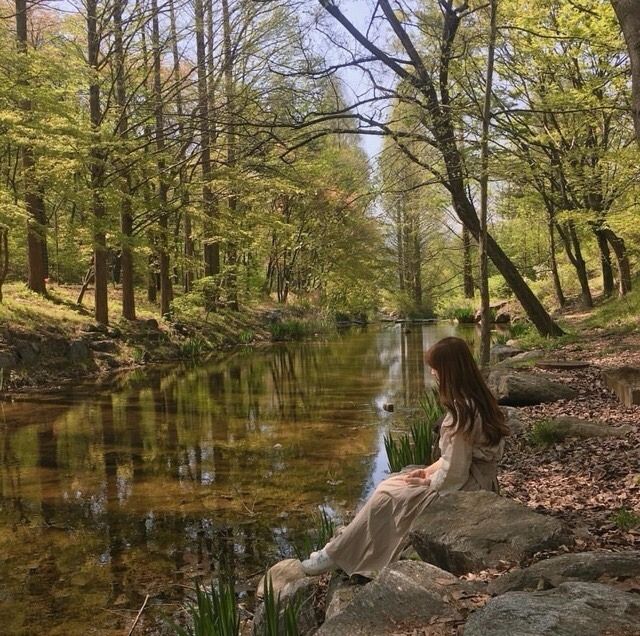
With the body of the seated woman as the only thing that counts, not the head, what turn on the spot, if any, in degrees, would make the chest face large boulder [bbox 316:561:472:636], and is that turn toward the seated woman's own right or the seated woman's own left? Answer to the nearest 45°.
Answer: approximately 90° to the seated woman's own left

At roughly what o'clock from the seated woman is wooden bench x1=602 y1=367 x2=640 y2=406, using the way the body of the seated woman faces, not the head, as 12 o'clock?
The wooden bench is roughly at 4 o'clock from the seated woman.

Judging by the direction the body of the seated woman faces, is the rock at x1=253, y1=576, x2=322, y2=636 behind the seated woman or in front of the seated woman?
in front

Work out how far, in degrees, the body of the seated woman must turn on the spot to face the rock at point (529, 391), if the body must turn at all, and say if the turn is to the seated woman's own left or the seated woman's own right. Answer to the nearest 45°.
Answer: approximately 90° to the seated woman's own right

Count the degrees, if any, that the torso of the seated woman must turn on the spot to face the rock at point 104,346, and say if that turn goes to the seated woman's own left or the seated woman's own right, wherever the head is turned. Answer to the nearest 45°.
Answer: approximately 45° to the seated woman's own right

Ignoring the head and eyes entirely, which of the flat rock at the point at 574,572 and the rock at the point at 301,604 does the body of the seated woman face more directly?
the rock

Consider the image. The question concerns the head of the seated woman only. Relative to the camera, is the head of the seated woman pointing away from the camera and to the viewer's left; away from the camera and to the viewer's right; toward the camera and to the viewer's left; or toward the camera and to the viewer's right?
away from the camera and to the viewer's left

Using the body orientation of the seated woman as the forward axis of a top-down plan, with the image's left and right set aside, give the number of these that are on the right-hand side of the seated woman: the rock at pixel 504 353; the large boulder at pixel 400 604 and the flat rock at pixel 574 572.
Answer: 1

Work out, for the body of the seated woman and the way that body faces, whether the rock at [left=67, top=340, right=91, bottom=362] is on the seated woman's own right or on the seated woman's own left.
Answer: on the seated woman's own right

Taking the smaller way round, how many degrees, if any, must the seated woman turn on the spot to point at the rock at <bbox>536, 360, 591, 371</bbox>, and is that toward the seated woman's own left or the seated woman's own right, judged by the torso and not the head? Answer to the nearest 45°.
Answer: approximately 90° to the seated woman's own right

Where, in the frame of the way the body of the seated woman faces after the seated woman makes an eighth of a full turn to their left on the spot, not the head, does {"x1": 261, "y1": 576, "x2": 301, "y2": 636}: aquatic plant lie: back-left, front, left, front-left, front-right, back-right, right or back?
front

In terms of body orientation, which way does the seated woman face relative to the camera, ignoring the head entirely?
to the viewer's left
